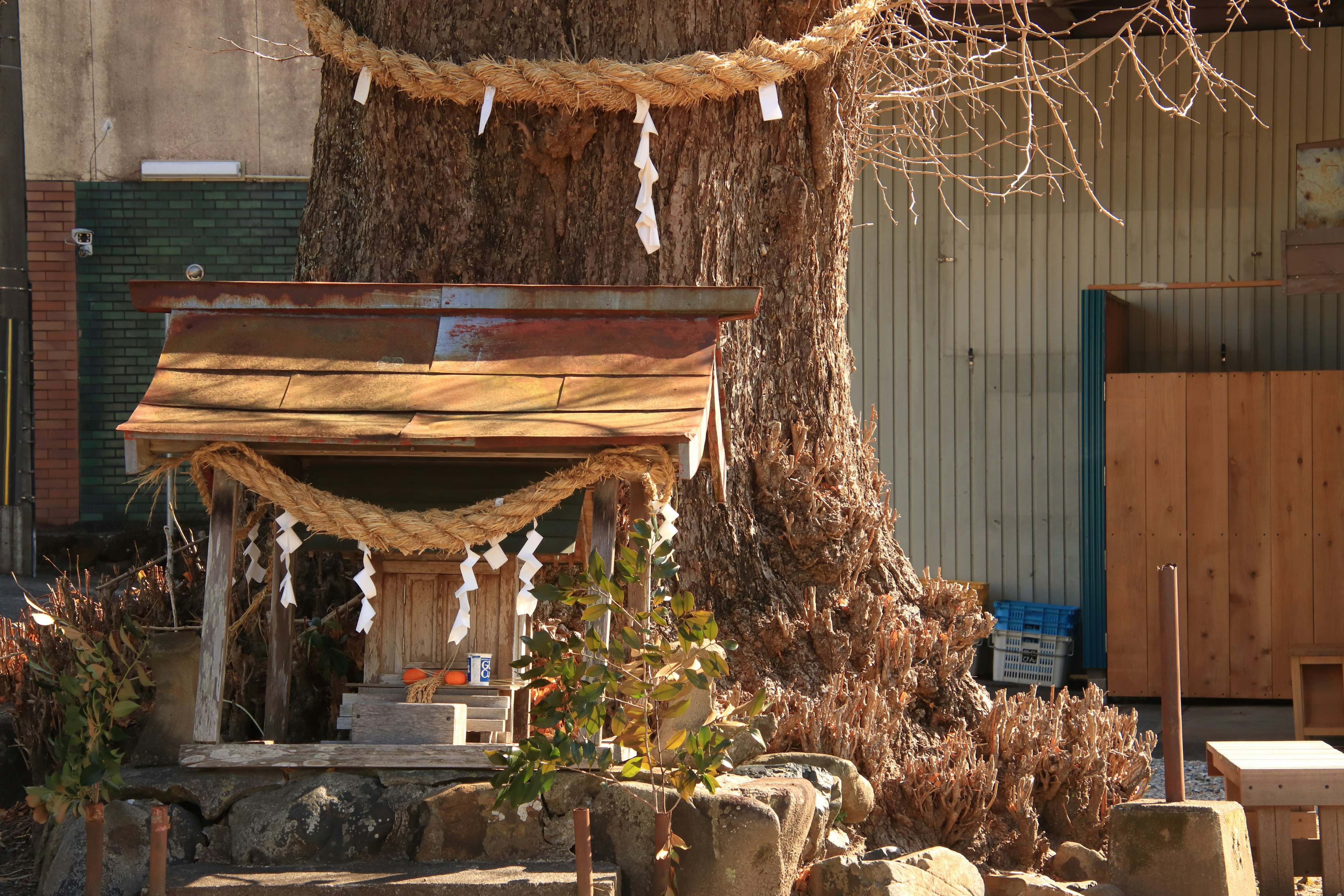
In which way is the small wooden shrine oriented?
toward the camera

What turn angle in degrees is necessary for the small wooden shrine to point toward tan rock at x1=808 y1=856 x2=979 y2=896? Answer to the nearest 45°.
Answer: approximately 90° to its left

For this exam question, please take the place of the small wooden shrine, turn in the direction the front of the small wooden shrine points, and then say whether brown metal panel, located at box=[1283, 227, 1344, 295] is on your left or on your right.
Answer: on your left

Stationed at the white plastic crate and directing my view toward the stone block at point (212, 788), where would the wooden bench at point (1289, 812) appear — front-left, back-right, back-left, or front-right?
front-left

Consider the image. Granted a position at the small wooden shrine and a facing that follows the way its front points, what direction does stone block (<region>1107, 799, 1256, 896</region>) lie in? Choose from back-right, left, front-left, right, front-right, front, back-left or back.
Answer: left

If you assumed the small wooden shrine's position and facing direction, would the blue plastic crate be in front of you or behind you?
behind

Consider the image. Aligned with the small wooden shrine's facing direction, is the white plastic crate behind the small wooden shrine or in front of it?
behind

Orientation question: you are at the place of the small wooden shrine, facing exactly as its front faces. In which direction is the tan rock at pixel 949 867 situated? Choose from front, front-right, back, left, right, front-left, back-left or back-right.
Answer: left

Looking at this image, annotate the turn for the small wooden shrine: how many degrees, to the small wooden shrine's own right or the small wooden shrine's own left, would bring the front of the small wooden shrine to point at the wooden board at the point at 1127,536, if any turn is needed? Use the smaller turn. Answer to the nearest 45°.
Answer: approximately 135° to the small wooden shrine's own left

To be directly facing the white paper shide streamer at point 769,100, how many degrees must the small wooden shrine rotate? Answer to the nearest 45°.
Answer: approximately 135° to its left

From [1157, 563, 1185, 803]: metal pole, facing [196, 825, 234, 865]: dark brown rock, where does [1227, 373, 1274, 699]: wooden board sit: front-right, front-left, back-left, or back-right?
back-right

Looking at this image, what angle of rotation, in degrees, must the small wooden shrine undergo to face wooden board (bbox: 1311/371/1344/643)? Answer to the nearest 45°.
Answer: approximately 135° to its left
